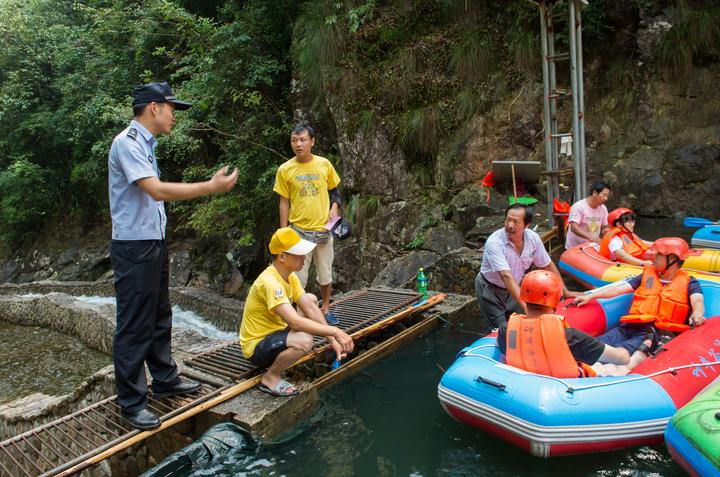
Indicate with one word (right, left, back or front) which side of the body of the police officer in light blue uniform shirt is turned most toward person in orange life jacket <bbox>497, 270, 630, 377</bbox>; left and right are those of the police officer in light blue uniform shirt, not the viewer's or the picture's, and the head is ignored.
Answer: front

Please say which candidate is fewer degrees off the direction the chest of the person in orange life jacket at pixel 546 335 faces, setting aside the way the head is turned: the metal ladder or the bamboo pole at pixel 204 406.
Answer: the metal ladder

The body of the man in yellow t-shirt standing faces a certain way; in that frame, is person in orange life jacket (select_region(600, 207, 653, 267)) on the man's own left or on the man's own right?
on the man's own left

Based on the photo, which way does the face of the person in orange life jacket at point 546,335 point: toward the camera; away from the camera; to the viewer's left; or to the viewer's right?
away from the camera

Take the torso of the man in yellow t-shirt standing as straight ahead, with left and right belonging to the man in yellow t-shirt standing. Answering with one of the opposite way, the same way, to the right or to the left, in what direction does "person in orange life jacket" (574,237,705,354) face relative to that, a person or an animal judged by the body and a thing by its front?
to the right

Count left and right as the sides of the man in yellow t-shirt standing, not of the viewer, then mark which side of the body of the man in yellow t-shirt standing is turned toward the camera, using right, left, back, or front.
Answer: front

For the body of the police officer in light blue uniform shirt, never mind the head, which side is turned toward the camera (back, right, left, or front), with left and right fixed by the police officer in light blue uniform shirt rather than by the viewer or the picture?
right

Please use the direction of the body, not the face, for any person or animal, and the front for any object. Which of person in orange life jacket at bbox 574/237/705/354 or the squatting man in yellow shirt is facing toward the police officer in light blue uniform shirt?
the person in orange life jacket

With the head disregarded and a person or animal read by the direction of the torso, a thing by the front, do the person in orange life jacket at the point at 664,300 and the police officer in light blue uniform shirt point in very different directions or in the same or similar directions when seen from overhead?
very different directions

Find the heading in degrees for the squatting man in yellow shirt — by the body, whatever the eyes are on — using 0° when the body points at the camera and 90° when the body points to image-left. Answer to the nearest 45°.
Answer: approximately 270°

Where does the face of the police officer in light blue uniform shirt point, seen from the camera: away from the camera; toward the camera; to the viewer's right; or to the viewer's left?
to the viewer's right

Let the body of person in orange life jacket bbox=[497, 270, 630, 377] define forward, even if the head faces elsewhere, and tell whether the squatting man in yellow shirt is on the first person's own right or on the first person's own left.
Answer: on the first person's own left

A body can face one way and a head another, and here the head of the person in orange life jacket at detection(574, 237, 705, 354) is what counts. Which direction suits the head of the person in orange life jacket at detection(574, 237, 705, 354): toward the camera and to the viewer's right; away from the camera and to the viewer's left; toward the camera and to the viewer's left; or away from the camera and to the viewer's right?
toward the camera and to the viewer's left

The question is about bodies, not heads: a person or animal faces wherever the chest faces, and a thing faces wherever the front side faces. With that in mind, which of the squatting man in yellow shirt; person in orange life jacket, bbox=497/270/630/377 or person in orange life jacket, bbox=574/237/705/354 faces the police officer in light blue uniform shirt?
person in orange life jacket, bbox=574/237/705/354

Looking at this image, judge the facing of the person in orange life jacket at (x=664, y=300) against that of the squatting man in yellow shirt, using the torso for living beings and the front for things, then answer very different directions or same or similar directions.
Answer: very different directions

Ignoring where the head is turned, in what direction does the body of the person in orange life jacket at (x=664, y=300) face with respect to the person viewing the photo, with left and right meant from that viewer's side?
facing the viewer and to the left of the viewer
